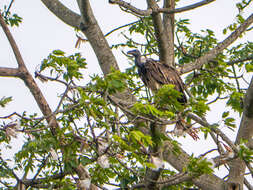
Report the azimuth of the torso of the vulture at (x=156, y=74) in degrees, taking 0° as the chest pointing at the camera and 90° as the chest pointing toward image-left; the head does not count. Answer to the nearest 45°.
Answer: approximately 90°
